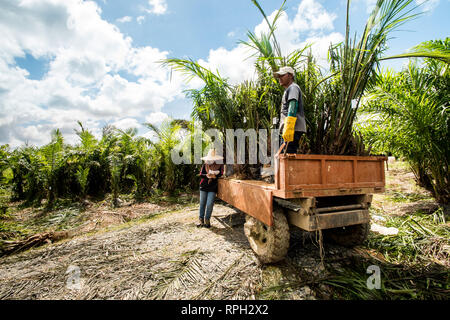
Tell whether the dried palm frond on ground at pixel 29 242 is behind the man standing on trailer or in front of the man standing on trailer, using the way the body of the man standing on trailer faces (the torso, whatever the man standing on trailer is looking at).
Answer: in front

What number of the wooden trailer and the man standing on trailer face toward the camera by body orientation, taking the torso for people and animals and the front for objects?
0

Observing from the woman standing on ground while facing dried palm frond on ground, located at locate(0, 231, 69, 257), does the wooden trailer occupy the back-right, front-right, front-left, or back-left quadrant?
back-left

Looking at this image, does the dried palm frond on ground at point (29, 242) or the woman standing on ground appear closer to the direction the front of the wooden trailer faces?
the woman standing on ground

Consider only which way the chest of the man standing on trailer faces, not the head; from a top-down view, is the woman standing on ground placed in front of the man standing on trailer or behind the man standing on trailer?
in front

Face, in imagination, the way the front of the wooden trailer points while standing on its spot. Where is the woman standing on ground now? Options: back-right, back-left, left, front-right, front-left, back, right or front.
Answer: front

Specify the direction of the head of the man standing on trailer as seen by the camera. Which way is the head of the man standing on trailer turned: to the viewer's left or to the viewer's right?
to the viewer's left

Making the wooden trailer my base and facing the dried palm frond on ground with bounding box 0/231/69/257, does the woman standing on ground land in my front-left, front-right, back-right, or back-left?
front-right

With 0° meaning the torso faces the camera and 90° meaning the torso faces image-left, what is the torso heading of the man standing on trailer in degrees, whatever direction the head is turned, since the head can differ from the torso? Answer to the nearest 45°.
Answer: approximately 90°
